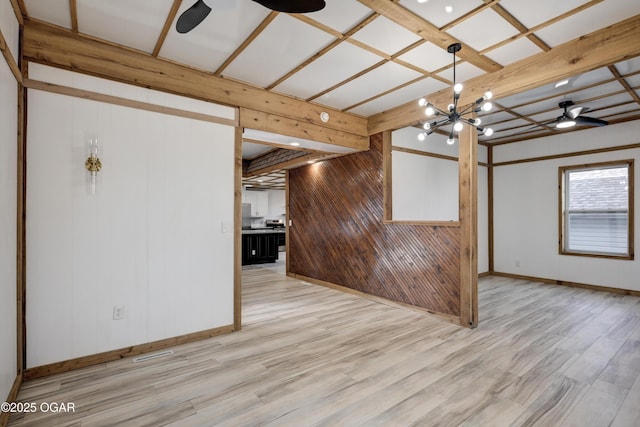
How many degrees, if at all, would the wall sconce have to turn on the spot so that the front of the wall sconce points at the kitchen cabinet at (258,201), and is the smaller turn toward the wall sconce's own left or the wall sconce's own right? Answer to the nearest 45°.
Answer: approximately 135° to the wall sconce's own left

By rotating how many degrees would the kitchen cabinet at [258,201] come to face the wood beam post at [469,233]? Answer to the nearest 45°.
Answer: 0° — it already faces it

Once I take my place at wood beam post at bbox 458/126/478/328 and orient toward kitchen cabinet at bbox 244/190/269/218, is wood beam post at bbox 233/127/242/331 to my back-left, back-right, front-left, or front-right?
front-left

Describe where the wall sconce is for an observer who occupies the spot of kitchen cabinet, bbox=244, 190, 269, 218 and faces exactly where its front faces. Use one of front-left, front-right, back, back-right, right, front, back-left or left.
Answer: front

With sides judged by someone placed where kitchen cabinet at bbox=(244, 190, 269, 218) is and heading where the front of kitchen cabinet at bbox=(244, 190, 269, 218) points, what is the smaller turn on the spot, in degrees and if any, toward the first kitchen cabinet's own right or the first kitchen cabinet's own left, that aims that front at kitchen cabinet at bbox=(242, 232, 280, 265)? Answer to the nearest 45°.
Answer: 0° — it already faces it

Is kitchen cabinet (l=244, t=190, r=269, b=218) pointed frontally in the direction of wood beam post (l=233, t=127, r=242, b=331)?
yes

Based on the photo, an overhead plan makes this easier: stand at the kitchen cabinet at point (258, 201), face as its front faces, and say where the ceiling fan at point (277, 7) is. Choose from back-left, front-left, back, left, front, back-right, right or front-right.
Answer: front

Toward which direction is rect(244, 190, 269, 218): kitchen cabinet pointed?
toward the camera

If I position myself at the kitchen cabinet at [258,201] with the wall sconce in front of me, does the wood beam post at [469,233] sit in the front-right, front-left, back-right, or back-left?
front-left

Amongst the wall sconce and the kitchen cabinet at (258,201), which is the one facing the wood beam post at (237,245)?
the kitchen cabinet

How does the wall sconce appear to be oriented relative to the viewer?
toward the camera

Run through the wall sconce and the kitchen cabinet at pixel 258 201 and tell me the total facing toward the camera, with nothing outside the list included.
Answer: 2

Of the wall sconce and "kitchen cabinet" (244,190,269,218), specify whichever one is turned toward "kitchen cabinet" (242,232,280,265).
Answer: "kitchen cabinet" (244,190,269,218)

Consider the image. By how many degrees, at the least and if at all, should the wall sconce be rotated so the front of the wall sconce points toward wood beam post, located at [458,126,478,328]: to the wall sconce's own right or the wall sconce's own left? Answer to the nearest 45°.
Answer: approximately 45° to the wall sconce's own left
